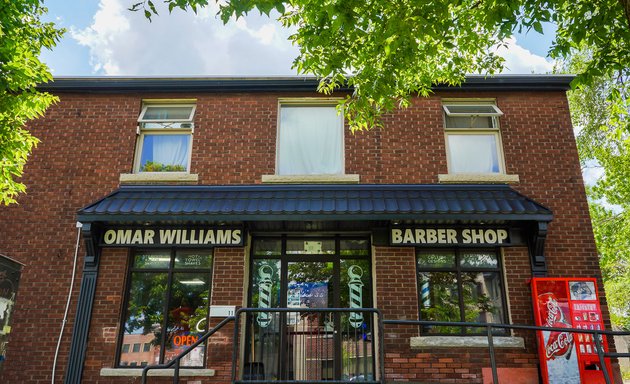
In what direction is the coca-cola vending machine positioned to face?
toward the camera

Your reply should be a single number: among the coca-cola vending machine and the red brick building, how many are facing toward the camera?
2

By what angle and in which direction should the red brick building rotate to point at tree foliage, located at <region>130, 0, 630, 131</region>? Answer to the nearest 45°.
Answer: approximately 45° to its left

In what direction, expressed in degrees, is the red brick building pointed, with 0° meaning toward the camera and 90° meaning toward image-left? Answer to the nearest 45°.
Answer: approximately 0°

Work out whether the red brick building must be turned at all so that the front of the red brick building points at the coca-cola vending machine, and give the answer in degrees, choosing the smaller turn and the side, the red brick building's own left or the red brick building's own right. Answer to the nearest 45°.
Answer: approximately 90° to the red brick building's own left

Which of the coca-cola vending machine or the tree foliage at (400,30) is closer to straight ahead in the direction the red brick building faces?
the tree foliage
